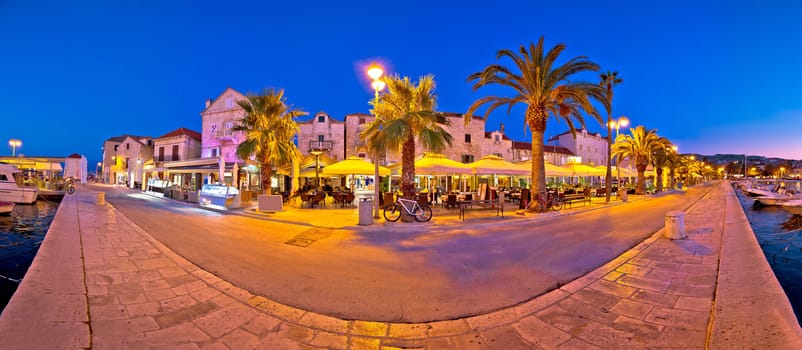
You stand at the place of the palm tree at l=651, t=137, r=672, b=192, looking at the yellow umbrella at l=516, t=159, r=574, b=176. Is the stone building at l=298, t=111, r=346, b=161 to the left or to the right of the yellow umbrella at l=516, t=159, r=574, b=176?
right

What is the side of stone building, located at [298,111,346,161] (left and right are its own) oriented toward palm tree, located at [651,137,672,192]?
left

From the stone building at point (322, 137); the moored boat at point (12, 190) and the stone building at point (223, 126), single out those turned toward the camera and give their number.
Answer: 2

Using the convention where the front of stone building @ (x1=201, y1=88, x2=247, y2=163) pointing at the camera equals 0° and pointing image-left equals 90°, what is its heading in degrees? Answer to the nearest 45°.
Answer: approximately 0°
